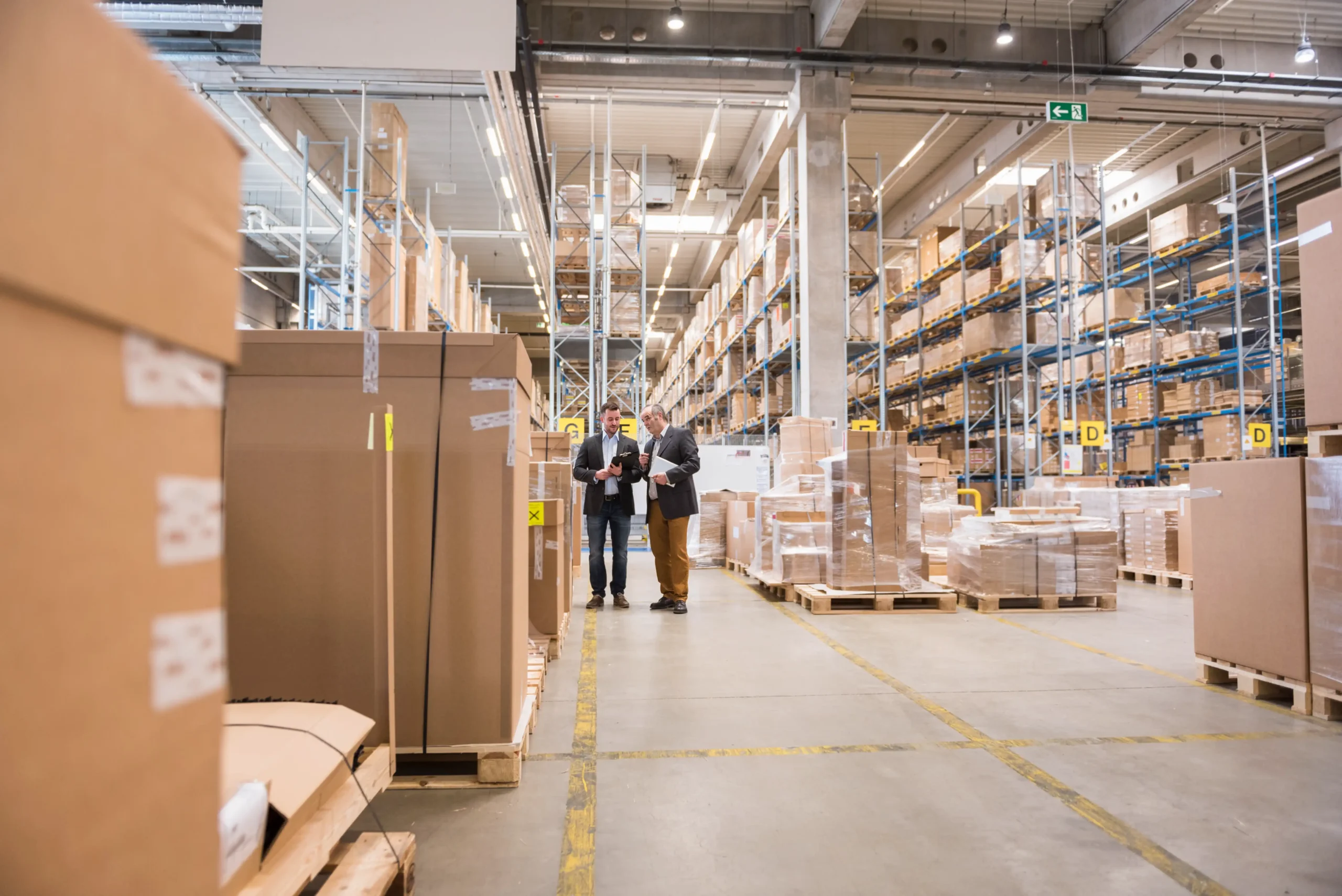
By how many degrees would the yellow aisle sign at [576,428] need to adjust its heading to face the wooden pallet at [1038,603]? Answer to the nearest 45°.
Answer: approximately 45° to its left

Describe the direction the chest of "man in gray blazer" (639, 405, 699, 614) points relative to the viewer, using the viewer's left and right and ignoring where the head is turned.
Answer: facing the viewer and to the left of the viewer

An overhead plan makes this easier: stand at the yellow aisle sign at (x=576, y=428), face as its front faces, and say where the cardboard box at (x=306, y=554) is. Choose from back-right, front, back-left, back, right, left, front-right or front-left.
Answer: front

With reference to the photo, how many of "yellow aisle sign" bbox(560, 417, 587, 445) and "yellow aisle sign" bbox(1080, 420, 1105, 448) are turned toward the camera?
2

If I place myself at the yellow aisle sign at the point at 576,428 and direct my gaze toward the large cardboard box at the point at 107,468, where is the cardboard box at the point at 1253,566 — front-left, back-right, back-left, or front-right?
front-left

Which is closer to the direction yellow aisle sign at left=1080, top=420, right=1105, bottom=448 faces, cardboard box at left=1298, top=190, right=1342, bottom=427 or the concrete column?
the cardboard box

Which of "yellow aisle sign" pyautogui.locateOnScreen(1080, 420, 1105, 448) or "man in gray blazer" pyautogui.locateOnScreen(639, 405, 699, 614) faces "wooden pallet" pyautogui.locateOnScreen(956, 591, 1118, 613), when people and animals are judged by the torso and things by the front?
the yellow aisle sign

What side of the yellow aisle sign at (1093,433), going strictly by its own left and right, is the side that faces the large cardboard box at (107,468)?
front

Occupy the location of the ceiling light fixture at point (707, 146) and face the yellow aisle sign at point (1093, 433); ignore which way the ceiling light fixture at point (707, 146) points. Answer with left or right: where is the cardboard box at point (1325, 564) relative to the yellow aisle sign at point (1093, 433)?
right

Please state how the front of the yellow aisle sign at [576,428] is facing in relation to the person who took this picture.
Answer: facing the viewer

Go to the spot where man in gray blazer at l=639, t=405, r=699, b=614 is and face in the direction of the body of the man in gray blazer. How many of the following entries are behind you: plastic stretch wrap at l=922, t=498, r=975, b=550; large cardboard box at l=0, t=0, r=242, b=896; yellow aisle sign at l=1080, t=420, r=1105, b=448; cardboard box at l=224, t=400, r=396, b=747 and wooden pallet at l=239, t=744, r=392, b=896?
2

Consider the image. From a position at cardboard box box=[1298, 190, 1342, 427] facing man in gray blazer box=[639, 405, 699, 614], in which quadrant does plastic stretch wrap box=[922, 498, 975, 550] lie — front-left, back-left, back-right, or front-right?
front-right

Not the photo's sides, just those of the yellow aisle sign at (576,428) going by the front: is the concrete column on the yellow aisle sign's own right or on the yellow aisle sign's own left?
on the yellow aisle sign's own left

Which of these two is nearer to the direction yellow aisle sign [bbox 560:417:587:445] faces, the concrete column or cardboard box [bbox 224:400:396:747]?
the cardboard box
